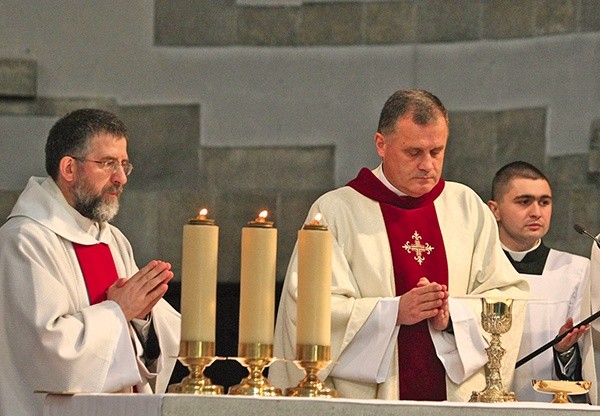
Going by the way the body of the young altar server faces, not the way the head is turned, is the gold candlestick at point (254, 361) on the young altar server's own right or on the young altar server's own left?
on the young altar server's own right

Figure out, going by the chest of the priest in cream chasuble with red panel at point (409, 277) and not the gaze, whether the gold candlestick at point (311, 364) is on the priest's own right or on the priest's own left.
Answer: on the priest's own right

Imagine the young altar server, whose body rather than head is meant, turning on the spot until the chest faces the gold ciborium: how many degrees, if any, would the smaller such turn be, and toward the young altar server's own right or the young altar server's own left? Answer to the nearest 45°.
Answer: approximately 45° to the young altar server's own right

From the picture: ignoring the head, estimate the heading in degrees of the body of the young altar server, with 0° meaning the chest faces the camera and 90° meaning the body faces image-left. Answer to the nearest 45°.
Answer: approximately 315°

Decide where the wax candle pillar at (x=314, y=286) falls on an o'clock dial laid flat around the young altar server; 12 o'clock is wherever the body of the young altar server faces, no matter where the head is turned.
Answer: The wax candle pillar is roughly at 2 o'clock from the young altar server.

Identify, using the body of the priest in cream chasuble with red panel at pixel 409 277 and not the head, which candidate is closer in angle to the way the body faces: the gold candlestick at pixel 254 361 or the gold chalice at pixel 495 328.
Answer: the gold chalice

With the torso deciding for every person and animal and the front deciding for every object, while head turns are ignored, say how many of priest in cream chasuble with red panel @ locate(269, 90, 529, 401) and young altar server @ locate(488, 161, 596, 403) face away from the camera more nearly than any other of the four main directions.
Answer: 0

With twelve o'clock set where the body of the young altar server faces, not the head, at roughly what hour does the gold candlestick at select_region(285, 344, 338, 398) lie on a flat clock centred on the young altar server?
The gold candlestick is roughly at 2 o'clock from the young altar server.
